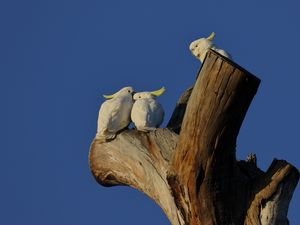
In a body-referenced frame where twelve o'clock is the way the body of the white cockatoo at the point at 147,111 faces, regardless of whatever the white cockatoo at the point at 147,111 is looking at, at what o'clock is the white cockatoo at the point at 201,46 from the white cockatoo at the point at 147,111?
the white cockatoo at the point at 201,46 is roughly at 9 o'clock from the white cockatoo at the point at 147,111.

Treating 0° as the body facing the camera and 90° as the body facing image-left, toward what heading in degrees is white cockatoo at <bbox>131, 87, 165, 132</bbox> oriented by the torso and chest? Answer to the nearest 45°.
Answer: approximately 45°

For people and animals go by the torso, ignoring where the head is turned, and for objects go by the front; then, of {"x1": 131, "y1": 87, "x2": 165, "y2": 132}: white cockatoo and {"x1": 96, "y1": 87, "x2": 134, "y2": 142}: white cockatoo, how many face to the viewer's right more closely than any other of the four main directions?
1

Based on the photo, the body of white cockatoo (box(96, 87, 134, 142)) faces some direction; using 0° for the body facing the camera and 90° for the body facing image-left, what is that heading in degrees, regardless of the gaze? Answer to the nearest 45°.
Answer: approximately 270°
